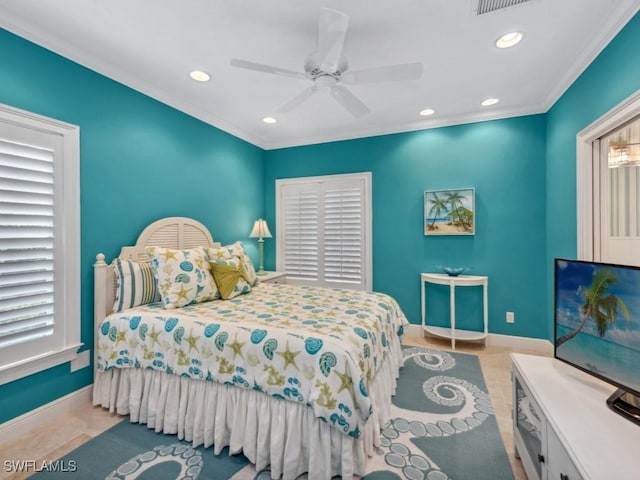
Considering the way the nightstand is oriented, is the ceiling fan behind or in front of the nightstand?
in front

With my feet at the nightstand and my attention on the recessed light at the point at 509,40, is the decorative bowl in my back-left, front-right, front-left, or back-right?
front-left

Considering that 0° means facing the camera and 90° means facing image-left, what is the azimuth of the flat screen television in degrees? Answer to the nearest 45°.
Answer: approximately 45°

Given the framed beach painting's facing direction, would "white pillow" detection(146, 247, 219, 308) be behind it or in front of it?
in front

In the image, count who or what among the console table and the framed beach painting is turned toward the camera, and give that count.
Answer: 2

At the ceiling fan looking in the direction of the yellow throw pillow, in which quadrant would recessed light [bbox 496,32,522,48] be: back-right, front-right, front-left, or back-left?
back-right

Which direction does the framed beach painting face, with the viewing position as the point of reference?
facing the viewer

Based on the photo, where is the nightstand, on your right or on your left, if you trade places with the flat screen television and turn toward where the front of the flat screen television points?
on your right

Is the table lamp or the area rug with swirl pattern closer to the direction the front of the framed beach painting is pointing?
the area rug with swirl pattern

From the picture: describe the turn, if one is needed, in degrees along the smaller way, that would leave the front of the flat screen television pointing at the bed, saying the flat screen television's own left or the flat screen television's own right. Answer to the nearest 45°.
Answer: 0° — it already faces it

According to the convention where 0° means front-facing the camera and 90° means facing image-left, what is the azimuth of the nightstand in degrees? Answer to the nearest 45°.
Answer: approximately 315°

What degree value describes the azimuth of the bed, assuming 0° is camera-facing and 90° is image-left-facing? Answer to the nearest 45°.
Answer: approximately 315°

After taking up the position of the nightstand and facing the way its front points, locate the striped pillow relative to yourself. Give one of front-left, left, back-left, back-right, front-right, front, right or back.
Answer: right

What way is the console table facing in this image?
toward the camera
